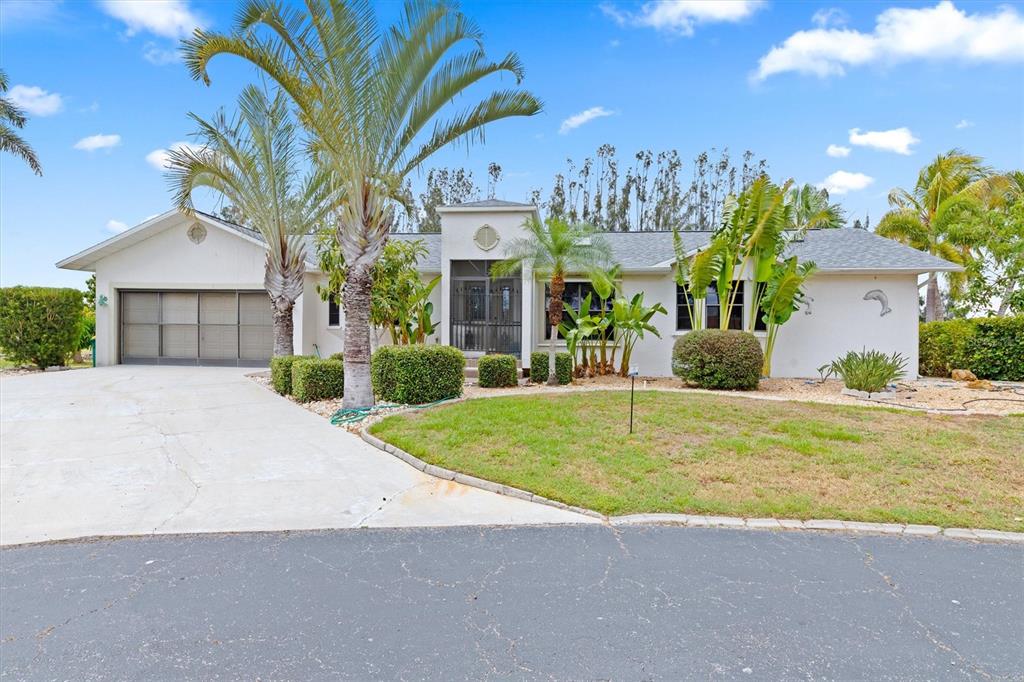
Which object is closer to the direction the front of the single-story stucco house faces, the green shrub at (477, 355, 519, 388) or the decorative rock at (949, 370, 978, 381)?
the green shrub

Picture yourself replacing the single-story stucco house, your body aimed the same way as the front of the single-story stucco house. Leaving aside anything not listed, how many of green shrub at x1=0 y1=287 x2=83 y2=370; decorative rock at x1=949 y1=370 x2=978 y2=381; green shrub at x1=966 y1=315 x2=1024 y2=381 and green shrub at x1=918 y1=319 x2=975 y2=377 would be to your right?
1

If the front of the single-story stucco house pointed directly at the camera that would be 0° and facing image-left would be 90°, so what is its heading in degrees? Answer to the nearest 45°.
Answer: approximately 0°

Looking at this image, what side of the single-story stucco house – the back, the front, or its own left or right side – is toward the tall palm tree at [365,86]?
front

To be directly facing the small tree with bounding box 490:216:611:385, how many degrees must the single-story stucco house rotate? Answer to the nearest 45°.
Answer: approximately 45° to its left

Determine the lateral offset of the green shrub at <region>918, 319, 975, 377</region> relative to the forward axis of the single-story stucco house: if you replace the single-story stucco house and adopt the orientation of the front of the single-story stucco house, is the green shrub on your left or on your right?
on your left

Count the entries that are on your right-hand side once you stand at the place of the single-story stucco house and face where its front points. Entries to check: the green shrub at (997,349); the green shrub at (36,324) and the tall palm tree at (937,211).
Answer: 1

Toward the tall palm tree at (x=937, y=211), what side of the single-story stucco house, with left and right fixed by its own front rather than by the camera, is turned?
left

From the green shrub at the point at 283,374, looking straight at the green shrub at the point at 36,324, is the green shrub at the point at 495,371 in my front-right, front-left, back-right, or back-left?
back-right

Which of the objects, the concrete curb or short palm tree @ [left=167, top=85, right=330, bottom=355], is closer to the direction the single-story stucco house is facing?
the concrete curb

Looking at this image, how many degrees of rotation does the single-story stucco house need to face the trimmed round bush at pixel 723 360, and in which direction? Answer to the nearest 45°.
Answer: approximately 45° to its left

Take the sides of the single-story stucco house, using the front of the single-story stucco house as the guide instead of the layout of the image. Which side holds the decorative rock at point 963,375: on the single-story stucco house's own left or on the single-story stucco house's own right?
on the single-story stucco house's own left

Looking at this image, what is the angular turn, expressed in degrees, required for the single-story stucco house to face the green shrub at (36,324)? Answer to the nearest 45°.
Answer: approximately 90° to its right

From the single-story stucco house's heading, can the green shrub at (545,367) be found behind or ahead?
ahead
